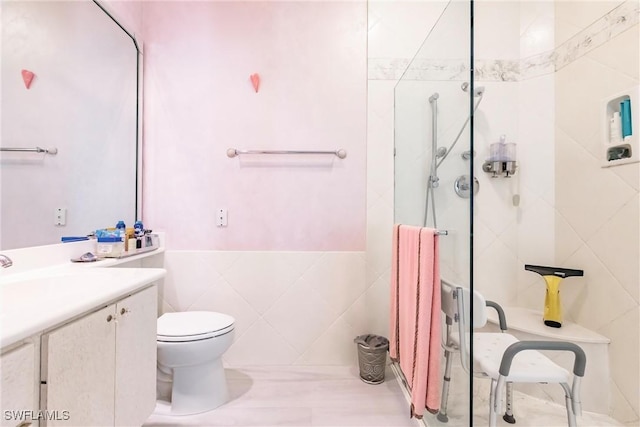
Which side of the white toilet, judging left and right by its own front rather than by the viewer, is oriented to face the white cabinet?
right

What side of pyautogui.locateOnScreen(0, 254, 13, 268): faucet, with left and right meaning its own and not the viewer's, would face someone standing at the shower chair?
front

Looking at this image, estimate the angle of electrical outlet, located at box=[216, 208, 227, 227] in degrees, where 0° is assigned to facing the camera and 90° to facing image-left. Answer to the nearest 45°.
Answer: approximately 0°
